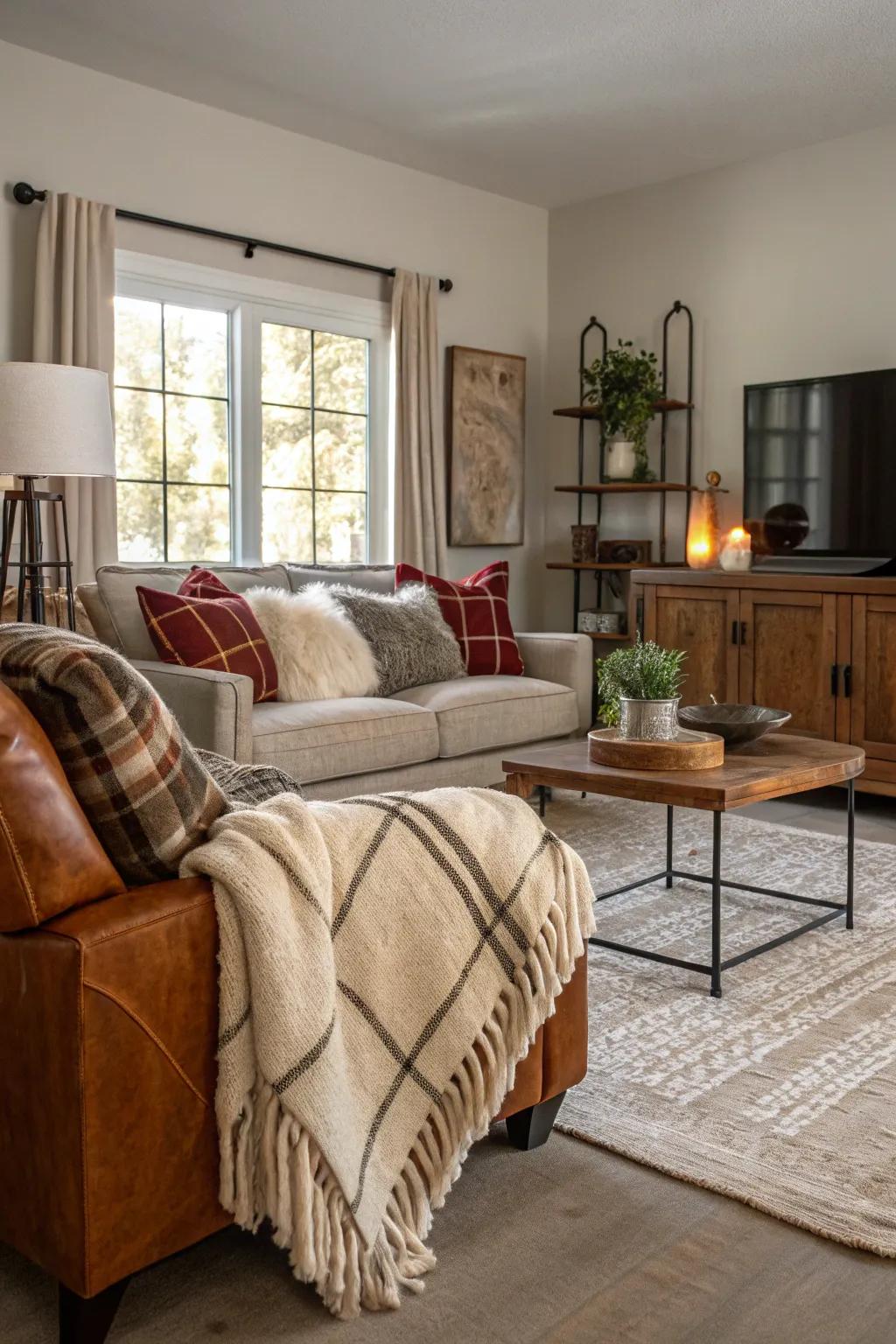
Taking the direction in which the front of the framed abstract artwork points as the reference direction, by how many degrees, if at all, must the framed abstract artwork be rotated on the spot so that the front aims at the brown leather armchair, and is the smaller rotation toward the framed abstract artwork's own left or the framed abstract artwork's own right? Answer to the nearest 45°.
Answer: approximately 45° to the framed abstract artwork's own right

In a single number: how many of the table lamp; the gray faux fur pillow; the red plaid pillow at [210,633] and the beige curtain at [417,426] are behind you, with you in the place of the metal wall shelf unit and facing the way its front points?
0

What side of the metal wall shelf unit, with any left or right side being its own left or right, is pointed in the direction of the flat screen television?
left

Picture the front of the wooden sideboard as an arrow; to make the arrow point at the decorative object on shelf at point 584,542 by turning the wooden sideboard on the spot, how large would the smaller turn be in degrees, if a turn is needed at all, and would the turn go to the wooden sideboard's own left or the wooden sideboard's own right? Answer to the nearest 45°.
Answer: approximately 90° to the wooden sideboard's own right

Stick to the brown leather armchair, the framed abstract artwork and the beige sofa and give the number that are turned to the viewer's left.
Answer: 0

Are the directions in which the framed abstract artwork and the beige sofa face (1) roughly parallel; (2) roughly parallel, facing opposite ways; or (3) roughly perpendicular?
roughly parallel

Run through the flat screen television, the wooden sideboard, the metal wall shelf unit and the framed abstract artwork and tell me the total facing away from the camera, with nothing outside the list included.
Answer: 0

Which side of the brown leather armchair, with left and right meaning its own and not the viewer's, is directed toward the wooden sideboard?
front

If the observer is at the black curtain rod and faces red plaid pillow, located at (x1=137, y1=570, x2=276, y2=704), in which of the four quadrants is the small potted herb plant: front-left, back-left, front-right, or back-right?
front-left

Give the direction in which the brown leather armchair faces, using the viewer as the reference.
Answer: facing away from the viewer and to the right of the viewer

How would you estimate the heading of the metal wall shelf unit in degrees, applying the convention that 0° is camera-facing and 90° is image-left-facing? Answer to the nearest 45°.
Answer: approximately 45°

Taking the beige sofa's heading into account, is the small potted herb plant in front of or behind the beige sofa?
in front

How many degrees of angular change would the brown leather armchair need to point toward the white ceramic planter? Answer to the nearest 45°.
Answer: approximately 45° to its left

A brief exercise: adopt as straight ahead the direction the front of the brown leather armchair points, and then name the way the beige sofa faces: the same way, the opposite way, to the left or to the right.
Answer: to the right

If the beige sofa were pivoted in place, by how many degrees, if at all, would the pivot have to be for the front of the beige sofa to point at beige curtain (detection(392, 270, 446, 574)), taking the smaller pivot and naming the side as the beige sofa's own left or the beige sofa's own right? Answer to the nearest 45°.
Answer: approximately 135° to the beige sofa's own left

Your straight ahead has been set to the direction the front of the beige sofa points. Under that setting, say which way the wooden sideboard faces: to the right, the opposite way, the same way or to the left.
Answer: to the right

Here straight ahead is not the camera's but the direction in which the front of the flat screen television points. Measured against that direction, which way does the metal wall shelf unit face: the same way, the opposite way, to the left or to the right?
the same way

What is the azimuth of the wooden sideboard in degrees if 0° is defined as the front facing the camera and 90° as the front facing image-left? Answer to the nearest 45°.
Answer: approximately 45°

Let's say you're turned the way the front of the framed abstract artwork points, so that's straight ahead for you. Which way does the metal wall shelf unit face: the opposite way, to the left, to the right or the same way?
to the right
